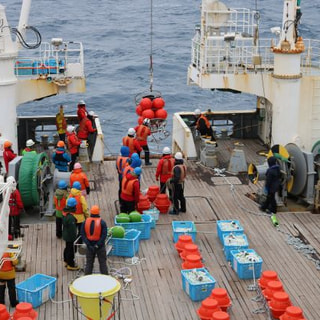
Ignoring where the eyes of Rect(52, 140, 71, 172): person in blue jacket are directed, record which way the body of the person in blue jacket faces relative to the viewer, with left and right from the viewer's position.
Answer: facing away from the viewer

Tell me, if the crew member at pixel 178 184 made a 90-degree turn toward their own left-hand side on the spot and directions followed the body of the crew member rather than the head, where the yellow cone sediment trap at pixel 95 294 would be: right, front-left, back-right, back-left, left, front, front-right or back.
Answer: front-left

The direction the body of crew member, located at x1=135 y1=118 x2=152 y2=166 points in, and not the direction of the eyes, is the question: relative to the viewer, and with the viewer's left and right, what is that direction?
facing away from the viewer and to the right of the viewer

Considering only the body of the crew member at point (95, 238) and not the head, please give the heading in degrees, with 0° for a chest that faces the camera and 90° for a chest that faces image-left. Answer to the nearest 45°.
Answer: approximately 180°

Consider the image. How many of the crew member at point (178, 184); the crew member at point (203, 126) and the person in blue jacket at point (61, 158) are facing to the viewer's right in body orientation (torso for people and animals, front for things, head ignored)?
0

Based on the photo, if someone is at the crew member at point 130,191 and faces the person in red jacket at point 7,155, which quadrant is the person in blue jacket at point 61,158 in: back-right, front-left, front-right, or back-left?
front-right

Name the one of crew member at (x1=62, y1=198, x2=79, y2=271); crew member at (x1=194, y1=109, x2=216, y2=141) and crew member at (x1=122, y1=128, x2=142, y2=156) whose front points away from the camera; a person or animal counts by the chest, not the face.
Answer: crew member at (x1=122, y1=128, x2=142, y2=156)

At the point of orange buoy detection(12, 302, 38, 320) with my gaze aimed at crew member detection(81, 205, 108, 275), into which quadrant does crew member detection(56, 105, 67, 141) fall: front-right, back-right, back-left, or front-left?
front-left

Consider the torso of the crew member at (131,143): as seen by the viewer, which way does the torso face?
away from the camera

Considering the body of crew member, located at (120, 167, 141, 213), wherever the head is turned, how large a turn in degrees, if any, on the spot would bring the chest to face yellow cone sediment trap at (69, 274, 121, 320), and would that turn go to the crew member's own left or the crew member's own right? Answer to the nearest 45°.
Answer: approximately 135° to the crew member's own right

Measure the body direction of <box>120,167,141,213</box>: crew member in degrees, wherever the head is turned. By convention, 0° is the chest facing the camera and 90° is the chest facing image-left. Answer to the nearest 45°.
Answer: approximately 225°
